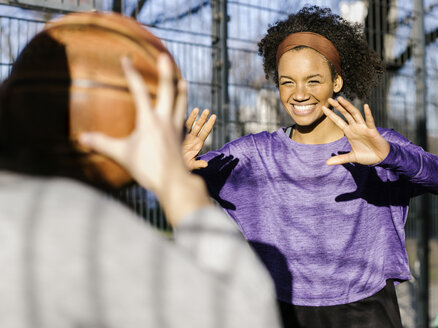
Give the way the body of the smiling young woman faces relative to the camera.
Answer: toward the camera

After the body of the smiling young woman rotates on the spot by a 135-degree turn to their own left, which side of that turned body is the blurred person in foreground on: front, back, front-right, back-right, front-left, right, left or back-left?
back-right

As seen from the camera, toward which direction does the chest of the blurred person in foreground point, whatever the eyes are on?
away from the camera

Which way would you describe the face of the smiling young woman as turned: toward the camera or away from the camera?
toward the camera
